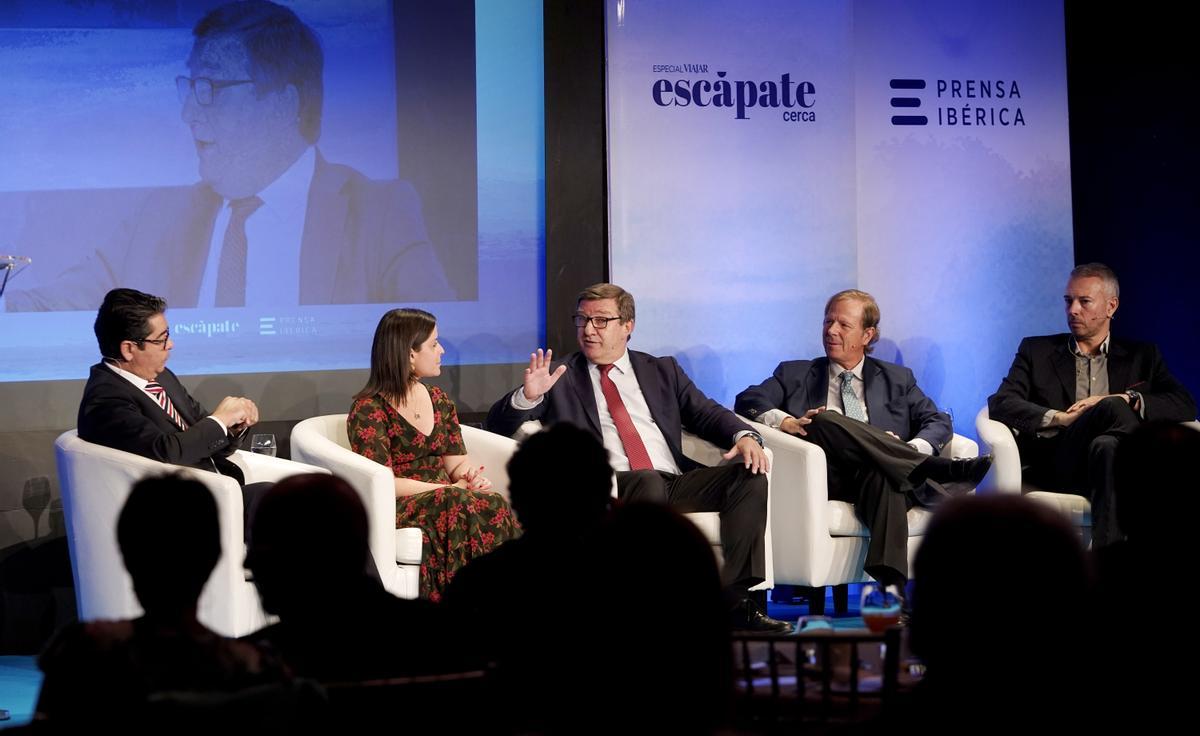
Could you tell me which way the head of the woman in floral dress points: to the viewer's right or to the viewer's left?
to the viewer's right

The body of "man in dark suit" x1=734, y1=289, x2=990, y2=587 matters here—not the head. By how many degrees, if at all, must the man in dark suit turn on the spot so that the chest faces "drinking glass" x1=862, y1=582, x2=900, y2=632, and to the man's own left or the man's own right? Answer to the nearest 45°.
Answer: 0° — they already face it

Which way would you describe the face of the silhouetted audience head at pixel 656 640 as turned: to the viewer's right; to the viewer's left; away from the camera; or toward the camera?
away from the camera

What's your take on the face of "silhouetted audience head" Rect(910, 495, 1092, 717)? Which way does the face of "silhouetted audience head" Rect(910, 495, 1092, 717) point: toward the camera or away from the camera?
away from the camera

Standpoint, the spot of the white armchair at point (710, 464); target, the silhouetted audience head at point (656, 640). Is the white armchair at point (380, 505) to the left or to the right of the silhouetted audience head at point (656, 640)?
right

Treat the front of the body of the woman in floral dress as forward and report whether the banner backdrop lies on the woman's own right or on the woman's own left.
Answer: on the woman's own left

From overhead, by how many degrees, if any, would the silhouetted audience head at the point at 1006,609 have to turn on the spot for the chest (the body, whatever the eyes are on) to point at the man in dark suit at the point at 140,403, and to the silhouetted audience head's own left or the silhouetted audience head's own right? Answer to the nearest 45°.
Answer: approximately 45° to the silhouetted audience head's own left

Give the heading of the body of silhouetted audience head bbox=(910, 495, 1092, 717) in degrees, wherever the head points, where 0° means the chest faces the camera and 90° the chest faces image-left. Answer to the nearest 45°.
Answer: approximately 180°

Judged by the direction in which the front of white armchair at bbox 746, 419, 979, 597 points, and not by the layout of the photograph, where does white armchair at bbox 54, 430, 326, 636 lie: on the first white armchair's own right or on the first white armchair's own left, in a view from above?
on the first white armchair's own right

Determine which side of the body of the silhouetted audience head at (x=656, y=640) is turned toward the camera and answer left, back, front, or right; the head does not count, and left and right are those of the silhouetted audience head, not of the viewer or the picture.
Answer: back

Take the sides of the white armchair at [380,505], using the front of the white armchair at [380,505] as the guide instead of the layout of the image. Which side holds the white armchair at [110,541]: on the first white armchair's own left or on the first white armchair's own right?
on the first white armchair's own right
